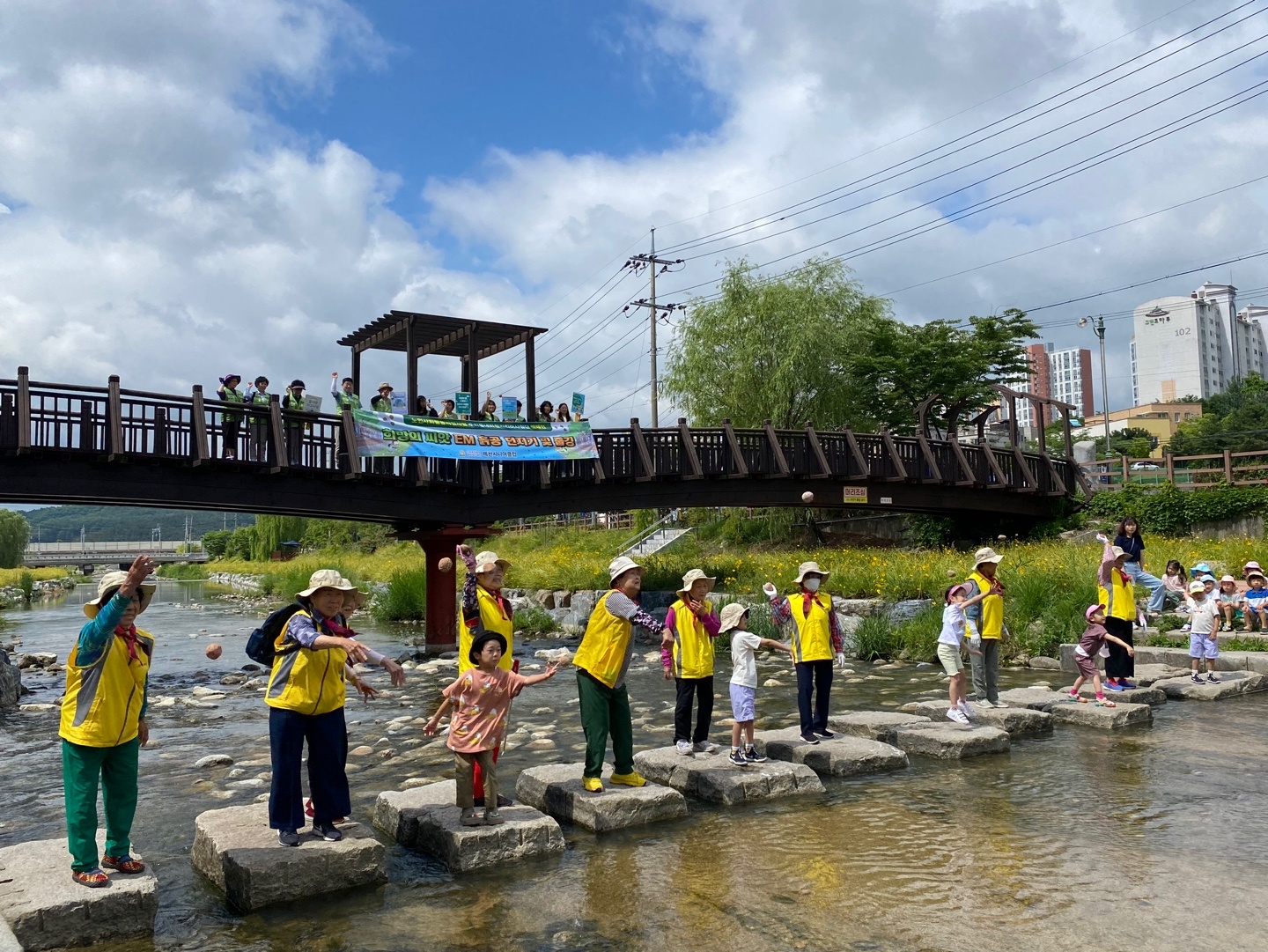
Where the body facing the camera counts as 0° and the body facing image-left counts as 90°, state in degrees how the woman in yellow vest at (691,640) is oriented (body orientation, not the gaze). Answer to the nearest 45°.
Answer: approximately 315°

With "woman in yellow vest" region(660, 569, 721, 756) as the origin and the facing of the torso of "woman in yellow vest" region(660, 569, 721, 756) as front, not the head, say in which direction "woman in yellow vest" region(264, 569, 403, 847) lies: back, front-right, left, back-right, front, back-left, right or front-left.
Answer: right

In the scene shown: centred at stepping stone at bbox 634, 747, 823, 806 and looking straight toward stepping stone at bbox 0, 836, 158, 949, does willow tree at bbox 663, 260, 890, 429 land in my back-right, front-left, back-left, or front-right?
back-right

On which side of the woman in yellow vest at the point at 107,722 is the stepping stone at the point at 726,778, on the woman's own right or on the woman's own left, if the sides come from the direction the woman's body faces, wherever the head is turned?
on the woman's own left

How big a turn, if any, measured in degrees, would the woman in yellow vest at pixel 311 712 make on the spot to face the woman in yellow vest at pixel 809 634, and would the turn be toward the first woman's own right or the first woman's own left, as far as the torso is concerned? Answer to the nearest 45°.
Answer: approximately 90° to the first woman's own left

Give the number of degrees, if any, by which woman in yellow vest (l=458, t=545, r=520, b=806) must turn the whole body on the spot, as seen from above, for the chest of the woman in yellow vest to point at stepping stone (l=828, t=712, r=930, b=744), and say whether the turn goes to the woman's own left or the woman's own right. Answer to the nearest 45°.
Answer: approximately 90° to the woman's own left
